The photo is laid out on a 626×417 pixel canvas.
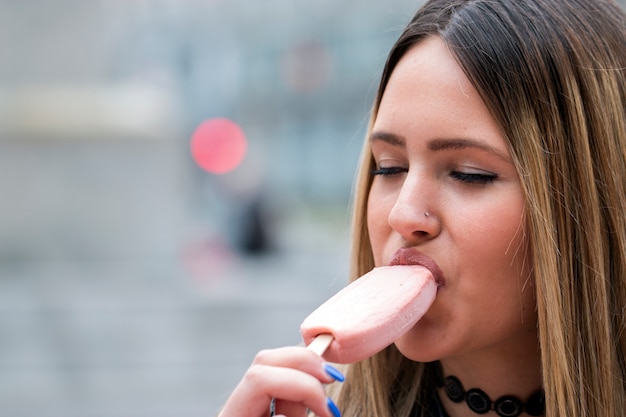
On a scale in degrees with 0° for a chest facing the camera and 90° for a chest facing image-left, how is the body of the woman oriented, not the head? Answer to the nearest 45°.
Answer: approximately 45°
